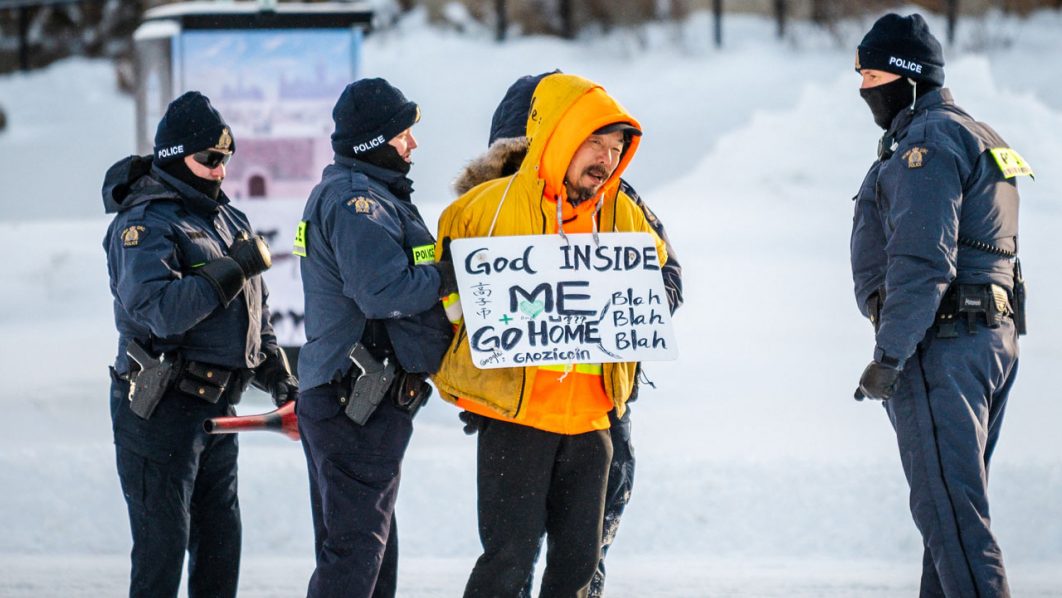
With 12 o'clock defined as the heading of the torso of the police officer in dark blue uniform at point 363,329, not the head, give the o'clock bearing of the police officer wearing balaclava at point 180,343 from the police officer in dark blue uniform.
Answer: The police officer wearing balaclava is roughly at 7 o'clock from the police officer in dark blue uniform.

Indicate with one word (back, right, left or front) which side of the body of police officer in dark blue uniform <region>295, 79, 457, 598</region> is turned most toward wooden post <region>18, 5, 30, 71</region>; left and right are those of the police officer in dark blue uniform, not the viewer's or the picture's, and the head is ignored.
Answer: left

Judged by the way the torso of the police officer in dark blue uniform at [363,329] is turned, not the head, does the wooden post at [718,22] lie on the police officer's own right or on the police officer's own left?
on the police officer's own left

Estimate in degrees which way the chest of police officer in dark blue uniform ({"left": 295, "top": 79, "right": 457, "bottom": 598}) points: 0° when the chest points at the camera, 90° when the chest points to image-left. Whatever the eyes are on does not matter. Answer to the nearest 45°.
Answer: approximately 270°

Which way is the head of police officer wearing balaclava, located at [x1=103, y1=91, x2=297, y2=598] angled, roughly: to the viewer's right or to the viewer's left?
to the viewer's right

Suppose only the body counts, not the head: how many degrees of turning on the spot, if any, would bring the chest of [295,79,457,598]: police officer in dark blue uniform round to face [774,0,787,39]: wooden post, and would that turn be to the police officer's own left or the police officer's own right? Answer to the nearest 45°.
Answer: approximately 90° to the police officer's own left
